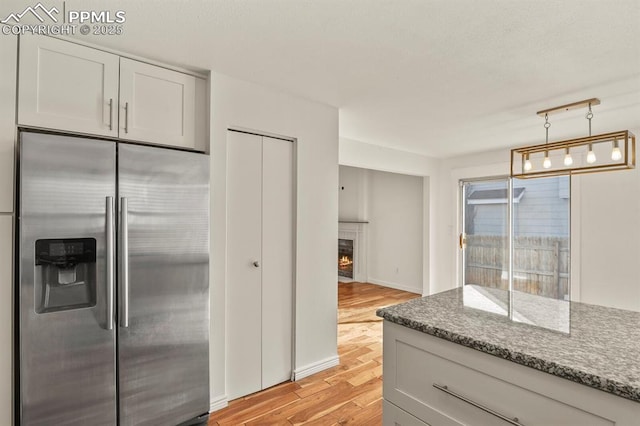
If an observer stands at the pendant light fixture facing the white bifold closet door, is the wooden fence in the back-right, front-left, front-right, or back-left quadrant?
back-right

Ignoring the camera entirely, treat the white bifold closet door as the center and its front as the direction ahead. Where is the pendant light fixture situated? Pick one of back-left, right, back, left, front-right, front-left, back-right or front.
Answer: front-left

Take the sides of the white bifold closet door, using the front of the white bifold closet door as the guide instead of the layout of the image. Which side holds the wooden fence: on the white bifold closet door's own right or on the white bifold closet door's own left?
on the white bifold closet door's own left

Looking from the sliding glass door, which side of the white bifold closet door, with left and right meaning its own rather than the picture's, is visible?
left

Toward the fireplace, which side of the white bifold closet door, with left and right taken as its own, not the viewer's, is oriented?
left

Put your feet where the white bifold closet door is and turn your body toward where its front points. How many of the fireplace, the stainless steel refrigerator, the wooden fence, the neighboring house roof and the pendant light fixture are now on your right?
1

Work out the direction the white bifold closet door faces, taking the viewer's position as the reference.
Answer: facing the viewer and to the right of the viewer

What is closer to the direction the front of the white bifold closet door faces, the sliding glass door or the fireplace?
the sliding glass door

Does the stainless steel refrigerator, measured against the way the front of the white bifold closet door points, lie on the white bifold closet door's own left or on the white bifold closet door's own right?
on the white bifold closet door's own right
